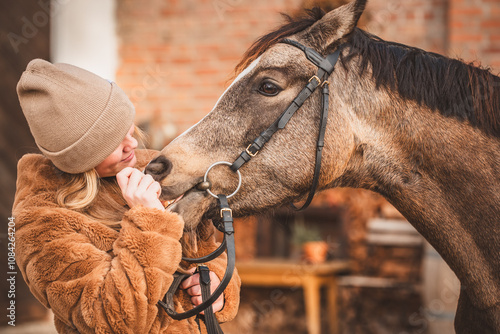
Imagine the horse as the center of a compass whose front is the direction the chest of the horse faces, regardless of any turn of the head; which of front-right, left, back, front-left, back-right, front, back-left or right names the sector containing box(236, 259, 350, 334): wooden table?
right

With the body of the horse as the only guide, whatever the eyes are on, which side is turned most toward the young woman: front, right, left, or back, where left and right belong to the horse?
front

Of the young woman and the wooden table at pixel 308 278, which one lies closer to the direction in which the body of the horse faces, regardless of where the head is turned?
the young woman

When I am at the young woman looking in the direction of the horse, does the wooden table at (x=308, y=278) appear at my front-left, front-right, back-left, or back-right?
front-left

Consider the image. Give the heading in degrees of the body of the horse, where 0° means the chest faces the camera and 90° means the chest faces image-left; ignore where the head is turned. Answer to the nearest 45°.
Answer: approximately 90°
